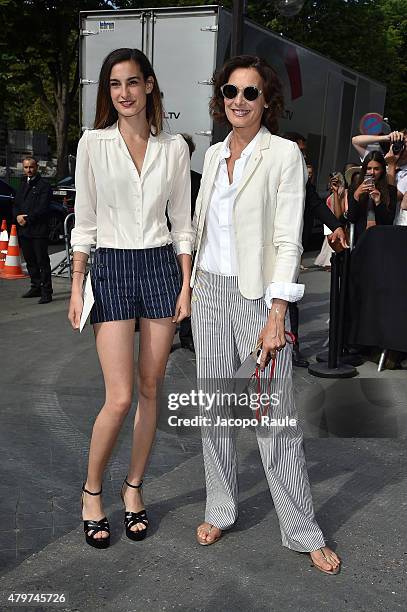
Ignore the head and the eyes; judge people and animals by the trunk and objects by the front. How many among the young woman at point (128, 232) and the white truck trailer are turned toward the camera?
1

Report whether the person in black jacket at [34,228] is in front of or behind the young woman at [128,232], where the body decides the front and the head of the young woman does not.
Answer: behind

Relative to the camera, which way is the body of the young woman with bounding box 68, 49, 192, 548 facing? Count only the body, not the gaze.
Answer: toward the camera

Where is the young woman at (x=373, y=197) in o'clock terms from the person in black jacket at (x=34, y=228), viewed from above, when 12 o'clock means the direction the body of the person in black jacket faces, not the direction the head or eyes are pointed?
The young woman is roughly at 9 o'clock from the person in black jacket.

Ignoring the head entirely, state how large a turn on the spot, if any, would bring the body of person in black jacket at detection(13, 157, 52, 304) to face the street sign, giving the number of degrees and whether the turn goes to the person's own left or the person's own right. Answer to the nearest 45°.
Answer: approximately 135° to the person's own left

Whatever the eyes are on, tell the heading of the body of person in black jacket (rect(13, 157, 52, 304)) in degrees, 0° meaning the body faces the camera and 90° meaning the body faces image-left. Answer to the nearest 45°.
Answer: approximately 45°

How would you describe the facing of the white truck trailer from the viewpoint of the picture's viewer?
facing away from the viewer and to the right of the viewer
